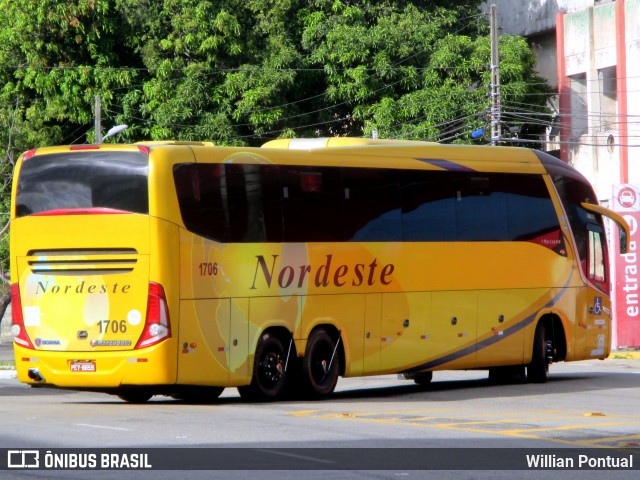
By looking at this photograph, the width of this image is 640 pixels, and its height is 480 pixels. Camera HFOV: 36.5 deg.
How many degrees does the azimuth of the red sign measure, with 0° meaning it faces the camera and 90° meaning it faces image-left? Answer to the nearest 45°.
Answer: approximately 0°

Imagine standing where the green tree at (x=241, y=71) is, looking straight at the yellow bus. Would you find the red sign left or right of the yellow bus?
left

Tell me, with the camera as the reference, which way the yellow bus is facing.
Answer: facing away from the viewer and to the right of the viewer

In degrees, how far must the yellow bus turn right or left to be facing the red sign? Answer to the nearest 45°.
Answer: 0° — it already faces it

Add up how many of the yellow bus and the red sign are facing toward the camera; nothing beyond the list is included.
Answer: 1

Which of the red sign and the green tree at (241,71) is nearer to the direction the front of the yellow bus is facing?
the red sign

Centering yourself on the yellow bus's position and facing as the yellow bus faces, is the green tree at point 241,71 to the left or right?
on its left
